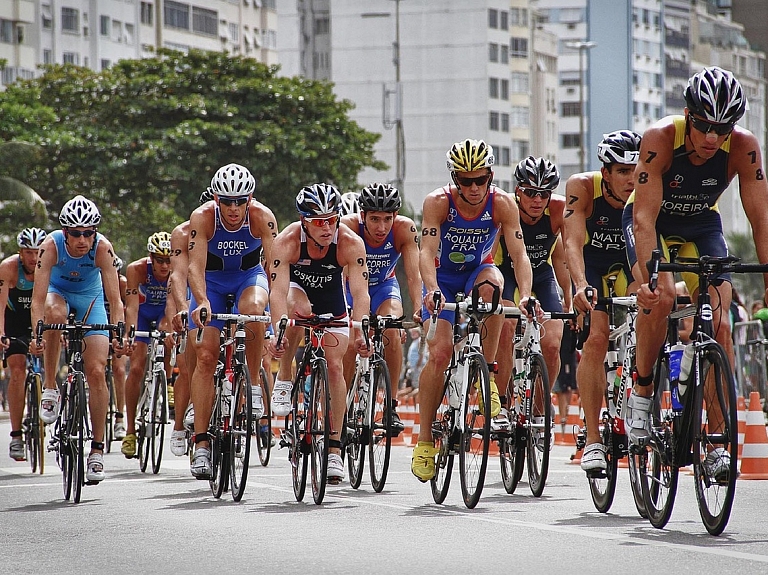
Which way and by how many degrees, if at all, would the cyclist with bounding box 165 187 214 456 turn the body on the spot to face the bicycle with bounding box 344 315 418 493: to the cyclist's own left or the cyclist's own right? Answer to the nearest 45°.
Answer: approximately 45° to the cyclist's own left

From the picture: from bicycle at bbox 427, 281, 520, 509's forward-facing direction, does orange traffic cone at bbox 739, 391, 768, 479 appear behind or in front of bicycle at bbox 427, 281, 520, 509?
behind

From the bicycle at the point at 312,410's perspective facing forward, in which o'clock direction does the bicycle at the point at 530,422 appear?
the bicycle at the point at 530,422 is roughly at 9 o'clock from the bicycle at the point at 312,410.

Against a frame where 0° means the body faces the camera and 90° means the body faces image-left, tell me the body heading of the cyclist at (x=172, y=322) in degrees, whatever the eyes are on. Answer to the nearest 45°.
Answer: approximately 0°

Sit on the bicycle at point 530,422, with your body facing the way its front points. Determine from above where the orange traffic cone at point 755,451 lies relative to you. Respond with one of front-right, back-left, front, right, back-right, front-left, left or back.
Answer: back-left

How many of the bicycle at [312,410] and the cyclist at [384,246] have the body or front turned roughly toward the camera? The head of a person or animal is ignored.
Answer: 2

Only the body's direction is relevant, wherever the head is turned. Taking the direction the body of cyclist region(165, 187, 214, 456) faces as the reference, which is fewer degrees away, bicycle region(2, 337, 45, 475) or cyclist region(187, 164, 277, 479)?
the cyclist

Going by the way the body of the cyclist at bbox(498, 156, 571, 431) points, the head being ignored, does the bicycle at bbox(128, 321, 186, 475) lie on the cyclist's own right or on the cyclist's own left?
on the cyclist's own right

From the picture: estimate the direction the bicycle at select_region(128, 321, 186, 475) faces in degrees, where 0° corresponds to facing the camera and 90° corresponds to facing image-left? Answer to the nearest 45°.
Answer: approximately 0°
